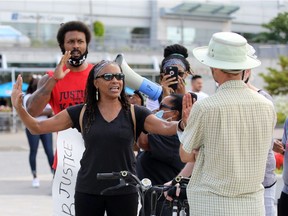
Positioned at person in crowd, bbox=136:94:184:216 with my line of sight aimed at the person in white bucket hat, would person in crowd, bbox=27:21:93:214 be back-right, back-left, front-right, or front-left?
back-right

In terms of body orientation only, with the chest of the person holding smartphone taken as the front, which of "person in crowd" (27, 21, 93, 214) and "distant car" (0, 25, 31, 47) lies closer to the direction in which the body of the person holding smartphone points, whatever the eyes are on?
the person in crowd

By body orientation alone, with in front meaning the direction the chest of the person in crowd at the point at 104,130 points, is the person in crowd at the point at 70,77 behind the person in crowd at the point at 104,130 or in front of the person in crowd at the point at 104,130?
behind

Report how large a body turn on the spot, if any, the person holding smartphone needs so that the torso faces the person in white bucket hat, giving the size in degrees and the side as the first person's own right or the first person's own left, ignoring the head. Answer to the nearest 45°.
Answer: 0° — they already face them
